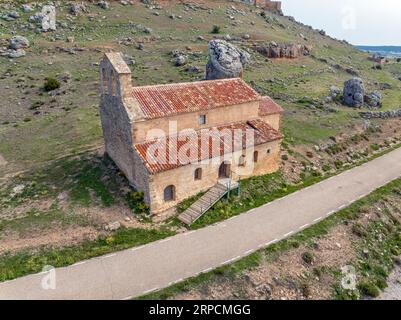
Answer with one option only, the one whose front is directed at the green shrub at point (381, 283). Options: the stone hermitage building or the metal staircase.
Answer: the stone hermitage building

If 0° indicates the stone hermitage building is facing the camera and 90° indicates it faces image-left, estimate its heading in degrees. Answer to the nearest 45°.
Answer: approximately 315°

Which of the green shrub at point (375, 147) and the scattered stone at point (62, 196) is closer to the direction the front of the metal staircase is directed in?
the scattered stone

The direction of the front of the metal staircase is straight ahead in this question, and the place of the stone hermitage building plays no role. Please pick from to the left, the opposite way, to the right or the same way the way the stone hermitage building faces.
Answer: to the left

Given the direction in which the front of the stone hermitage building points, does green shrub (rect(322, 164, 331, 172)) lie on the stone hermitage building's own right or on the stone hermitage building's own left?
on the stone hermitage building's own left

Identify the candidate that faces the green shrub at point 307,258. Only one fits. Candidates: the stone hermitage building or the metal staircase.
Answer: the stone hermitage building

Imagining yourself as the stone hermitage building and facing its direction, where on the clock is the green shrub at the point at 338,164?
The green shrub is roughly at 10 o'clock from the stone hermitage building.

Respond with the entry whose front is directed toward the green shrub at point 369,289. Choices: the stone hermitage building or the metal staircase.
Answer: the stone hermitage building

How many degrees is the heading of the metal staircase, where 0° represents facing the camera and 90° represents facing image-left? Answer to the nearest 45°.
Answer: approximately 45°

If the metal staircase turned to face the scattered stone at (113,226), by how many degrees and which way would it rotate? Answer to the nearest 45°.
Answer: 0° — it already faces it

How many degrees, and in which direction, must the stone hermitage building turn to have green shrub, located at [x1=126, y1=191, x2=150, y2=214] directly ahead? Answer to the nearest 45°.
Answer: approximately 90° to its right

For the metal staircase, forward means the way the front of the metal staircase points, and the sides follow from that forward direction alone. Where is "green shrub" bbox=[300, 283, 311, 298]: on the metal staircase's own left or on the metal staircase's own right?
on the metal staircase's own left
